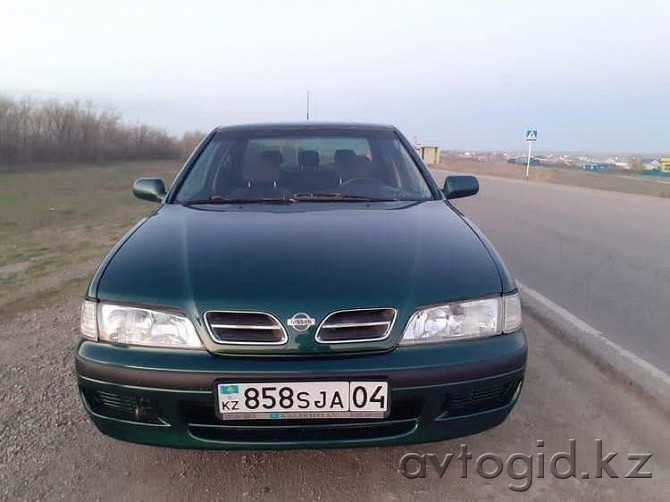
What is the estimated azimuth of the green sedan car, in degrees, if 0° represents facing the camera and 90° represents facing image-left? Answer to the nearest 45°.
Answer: approximately 0°
